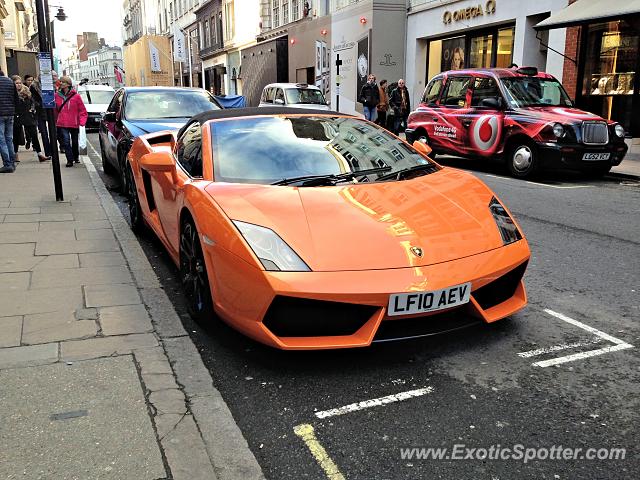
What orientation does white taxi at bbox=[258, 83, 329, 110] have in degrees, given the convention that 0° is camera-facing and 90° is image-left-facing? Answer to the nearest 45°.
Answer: approximately 315°

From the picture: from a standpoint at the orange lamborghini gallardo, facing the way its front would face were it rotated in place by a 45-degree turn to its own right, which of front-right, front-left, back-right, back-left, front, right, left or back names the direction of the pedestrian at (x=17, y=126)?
back-right

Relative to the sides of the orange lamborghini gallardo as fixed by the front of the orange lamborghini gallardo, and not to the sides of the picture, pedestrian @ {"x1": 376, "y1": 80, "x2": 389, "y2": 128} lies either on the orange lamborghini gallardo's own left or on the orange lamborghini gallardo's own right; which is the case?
on the orange lamborghini gallardo's own left

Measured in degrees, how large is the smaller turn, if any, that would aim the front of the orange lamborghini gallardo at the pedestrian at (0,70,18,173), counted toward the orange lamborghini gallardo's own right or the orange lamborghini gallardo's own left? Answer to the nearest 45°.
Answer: approximately 180°

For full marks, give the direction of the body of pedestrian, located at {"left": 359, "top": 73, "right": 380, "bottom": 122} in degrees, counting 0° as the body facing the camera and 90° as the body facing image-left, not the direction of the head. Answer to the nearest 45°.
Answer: approximately 0°

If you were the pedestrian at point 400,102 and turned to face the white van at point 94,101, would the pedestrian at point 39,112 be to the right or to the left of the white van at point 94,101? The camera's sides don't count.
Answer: left

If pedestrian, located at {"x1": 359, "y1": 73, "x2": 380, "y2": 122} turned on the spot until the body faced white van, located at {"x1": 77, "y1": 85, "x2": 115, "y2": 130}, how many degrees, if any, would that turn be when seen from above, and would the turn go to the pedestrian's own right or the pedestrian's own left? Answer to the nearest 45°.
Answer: approximately 135° to the pedestrian's own right

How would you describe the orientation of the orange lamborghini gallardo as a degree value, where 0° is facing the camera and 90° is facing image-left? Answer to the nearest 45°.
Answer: approximately 315°

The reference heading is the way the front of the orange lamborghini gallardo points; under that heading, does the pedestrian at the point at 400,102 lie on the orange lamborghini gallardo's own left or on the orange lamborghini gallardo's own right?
on the orange lamborghini gallardo's own left
